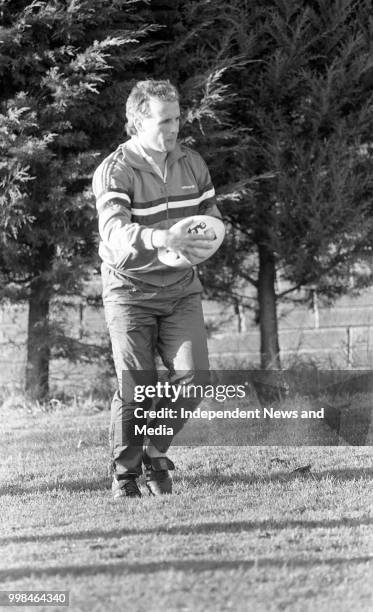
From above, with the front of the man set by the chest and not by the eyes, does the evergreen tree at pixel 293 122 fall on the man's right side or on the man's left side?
on the man's left side

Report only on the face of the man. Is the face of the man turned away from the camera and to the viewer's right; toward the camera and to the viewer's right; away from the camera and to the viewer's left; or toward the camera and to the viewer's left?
toward the camera and to the viewer's right

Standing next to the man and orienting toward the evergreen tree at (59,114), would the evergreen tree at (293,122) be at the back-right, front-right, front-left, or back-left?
front-right

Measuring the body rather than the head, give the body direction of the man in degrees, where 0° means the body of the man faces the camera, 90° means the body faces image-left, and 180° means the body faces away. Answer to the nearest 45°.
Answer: approximately 315°

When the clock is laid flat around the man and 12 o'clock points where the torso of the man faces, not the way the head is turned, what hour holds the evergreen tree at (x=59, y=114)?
The evergreen tree is roughly at 7 o'clock from the man.
